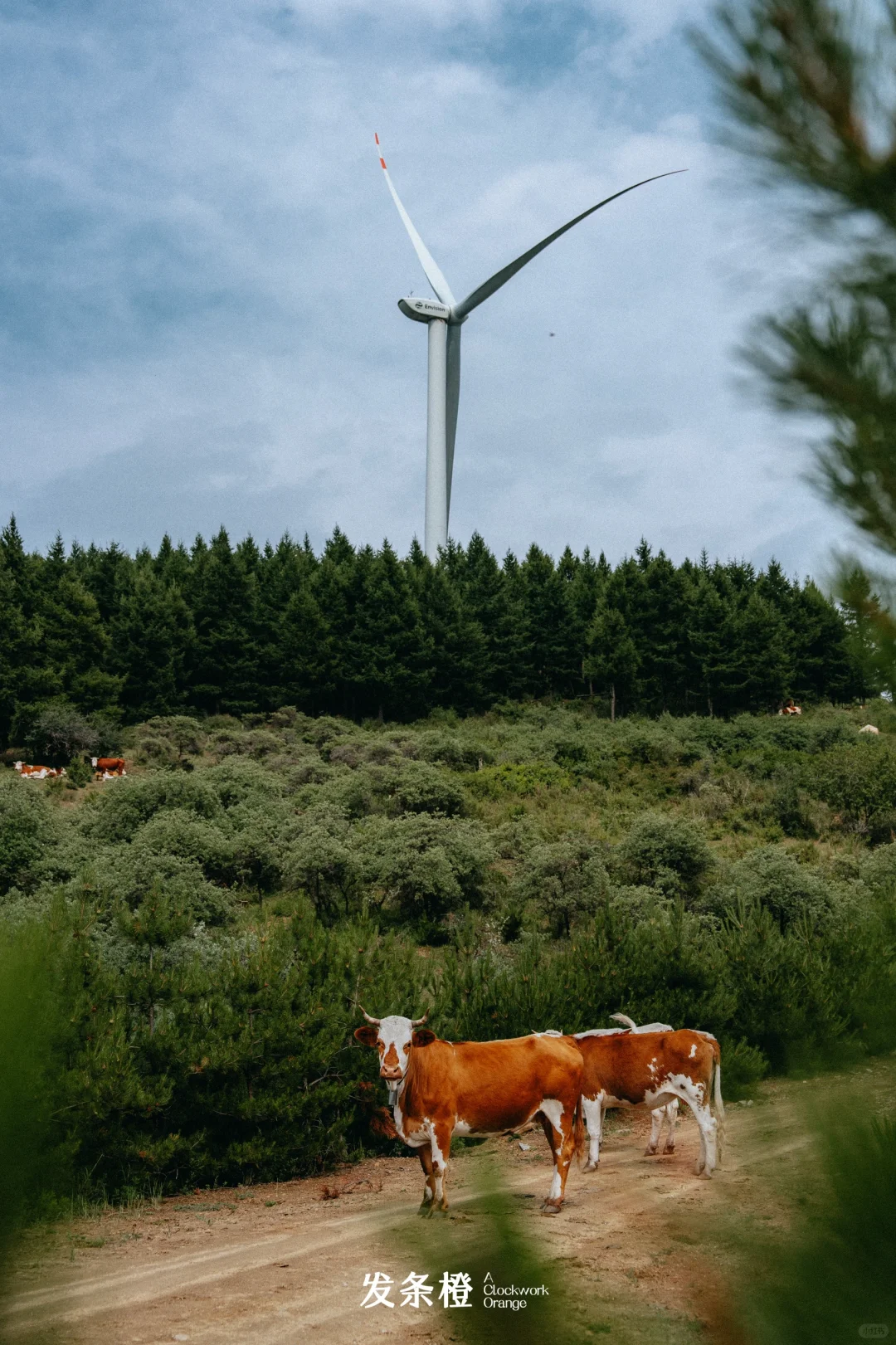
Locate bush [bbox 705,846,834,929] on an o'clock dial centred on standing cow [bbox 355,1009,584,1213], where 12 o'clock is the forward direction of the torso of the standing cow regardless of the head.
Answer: The bush is roughly at 4 o'clock from the standing cow.

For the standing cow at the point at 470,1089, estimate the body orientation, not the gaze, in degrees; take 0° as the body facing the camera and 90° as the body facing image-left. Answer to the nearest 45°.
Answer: approximately 90°

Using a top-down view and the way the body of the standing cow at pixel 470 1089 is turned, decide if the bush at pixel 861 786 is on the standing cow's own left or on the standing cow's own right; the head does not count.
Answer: on the standing cow's own right

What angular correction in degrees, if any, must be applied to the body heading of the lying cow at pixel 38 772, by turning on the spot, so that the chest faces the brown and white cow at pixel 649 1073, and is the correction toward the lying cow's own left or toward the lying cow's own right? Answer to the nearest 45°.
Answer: approximately 90° to the lying cow's own left

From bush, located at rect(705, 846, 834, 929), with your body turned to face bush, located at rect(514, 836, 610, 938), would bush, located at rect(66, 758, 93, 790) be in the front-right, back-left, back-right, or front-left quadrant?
front-right

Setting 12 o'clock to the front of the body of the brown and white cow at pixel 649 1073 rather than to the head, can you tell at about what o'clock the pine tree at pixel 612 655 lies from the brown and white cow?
The pine tree is roughly at 3 o'clock from the brown and white cow.

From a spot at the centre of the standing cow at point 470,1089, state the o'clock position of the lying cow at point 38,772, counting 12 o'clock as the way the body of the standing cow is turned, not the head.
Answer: The lying cow is roughly at 2 o'clock from the standing cow.

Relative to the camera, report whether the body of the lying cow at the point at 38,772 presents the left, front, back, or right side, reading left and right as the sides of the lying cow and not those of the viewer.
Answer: left

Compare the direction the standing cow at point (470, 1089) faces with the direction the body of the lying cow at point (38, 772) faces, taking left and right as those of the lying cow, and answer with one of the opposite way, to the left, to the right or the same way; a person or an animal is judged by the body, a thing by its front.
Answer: the same way

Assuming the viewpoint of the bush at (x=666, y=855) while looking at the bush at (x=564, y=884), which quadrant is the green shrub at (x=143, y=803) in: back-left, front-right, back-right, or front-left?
front-right

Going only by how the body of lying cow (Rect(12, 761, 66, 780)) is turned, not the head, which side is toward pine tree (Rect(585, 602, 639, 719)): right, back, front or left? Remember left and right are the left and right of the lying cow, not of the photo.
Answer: back

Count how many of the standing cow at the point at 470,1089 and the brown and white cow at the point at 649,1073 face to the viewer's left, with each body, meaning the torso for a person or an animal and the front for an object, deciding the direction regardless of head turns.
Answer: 2

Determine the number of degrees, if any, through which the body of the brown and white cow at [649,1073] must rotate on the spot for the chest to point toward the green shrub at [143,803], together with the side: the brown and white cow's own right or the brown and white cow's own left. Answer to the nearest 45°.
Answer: approximately 45° to the brown and white cow's own right

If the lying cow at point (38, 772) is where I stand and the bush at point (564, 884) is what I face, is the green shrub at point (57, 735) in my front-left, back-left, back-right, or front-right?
back-left

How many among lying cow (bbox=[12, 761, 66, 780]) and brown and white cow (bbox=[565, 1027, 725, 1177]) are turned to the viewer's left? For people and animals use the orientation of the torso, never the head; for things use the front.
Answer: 2

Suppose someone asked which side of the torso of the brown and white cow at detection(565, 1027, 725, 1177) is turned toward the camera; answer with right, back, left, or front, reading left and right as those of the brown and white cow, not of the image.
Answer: left
